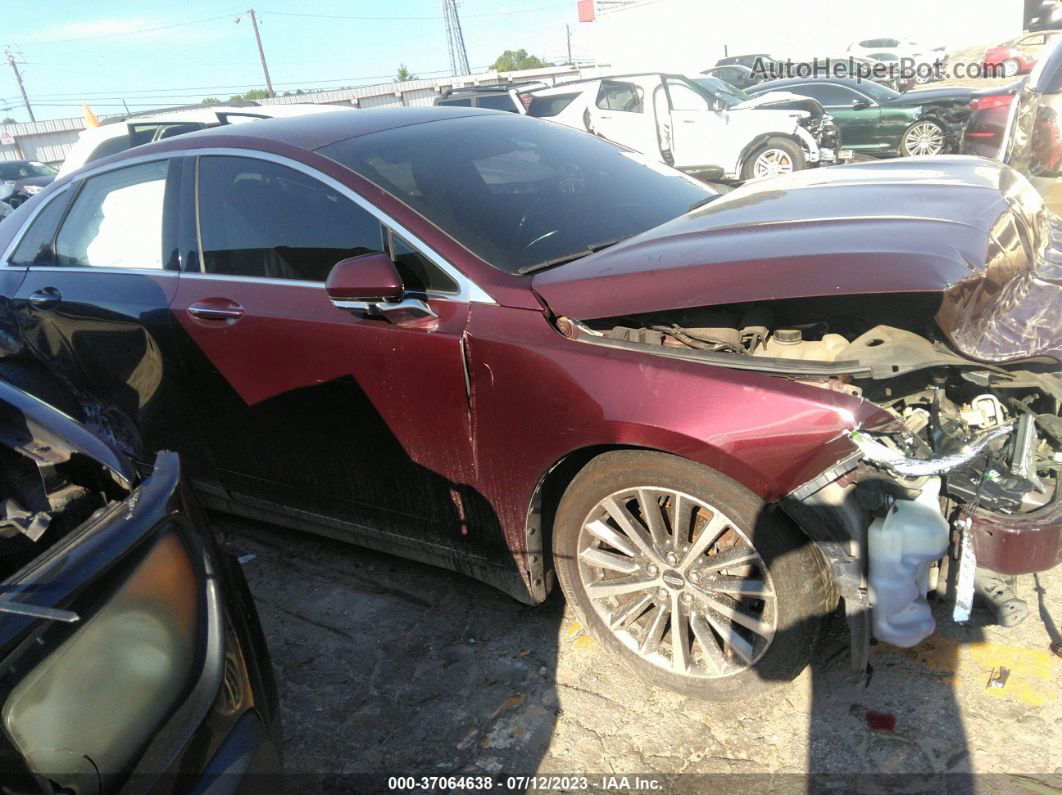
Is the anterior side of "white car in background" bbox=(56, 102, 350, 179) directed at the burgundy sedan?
no

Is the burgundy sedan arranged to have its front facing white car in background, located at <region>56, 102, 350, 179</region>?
no

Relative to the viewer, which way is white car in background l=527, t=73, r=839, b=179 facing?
to the viewer's right

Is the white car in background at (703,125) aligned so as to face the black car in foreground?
no

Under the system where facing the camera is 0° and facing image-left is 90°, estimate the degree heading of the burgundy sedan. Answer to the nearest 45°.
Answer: approximately 315°

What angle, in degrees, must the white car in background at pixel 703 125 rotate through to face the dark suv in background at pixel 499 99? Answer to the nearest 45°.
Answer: approximately 135° to its left

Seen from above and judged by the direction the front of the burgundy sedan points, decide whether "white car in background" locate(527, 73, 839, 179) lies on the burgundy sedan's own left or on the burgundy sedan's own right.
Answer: on the burgundy sedan's own left

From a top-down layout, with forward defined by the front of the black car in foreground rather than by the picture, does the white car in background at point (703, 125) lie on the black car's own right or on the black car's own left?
on the black car's own left

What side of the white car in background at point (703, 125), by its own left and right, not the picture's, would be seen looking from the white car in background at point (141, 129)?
back
